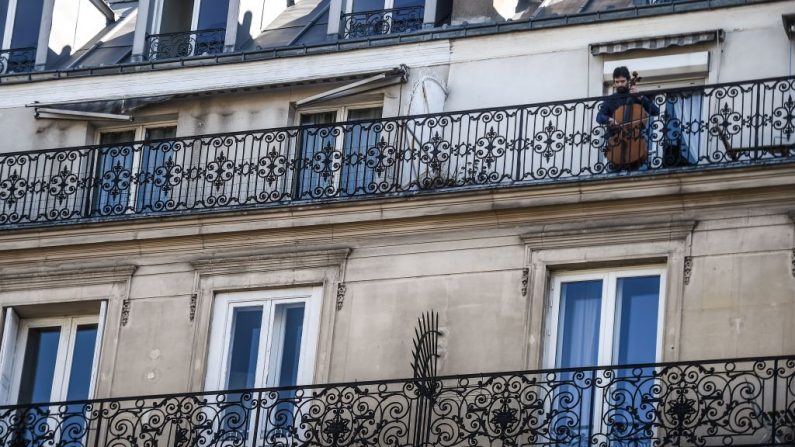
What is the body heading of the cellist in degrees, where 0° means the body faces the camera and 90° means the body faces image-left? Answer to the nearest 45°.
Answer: approximately 0°
